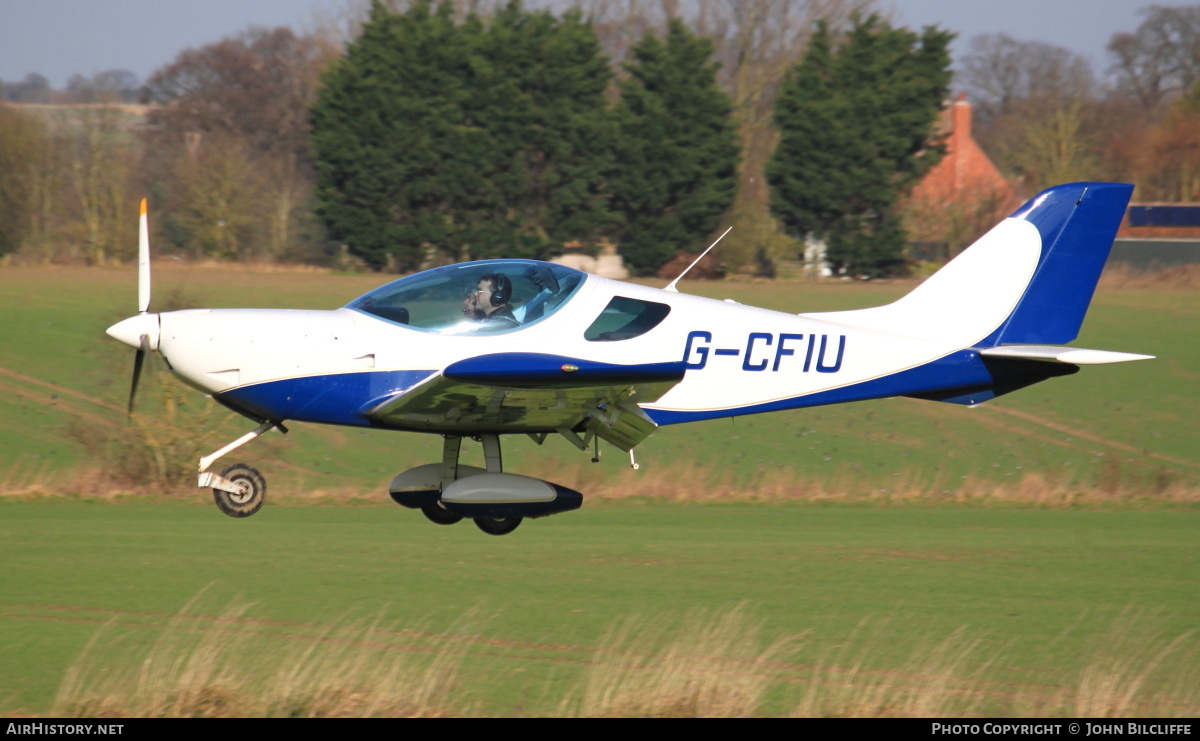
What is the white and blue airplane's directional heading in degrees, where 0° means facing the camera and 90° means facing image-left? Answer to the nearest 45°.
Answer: approximately 90°

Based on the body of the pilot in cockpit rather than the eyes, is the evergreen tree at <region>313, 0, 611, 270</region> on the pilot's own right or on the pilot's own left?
on the pilot's own right

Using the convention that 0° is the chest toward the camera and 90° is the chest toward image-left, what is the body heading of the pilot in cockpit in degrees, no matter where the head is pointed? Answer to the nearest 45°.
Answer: approximately 90°

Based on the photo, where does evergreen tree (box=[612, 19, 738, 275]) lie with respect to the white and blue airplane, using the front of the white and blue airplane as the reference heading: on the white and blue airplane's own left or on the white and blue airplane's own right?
on the white and blue airplane's own right

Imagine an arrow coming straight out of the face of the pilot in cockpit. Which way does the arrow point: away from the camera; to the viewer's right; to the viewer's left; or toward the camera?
to the viewer's left

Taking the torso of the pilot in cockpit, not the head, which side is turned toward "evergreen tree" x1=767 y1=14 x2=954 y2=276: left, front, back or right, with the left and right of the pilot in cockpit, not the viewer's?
right

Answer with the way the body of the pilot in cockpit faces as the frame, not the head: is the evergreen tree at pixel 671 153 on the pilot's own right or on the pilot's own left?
on the pilot's own right

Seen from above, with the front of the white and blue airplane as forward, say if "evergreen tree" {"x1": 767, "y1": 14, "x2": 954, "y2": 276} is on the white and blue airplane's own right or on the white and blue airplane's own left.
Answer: on the white and blue airplane's own right
